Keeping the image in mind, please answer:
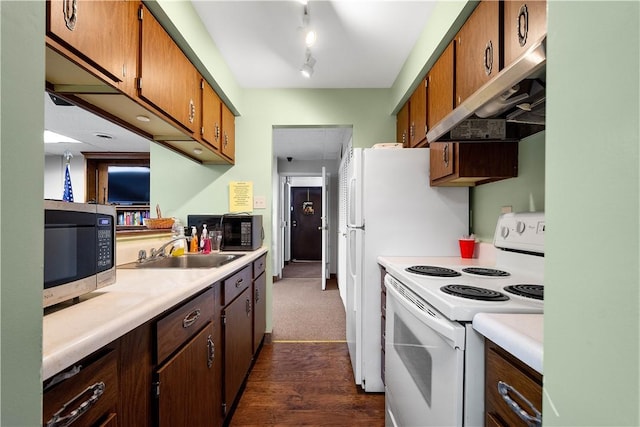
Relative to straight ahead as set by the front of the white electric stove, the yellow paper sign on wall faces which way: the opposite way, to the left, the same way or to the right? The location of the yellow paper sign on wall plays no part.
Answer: to the left

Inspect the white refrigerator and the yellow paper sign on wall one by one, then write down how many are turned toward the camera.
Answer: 1

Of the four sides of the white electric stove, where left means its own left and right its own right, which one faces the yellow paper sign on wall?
right

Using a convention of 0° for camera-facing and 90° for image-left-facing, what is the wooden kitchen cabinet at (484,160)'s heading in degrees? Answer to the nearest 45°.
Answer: approximately 45°

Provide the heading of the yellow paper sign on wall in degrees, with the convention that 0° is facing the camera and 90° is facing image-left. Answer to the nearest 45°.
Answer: approximately 0°

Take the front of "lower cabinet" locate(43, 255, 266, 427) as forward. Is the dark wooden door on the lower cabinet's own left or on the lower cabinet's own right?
on the lower cabinet's own left

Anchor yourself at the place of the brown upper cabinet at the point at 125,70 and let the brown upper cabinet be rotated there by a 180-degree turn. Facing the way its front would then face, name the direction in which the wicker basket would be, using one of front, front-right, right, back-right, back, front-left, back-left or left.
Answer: front-right

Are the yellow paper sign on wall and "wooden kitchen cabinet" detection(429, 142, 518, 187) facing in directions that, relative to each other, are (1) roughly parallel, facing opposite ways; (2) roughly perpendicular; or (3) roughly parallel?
roughly perpendicular

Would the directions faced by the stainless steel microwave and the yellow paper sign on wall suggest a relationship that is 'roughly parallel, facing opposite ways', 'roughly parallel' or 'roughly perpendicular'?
roughly perpendicular

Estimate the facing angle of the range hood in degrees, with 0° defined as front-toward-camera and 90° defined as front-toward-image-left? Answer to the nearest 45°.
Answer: approximately 45°
